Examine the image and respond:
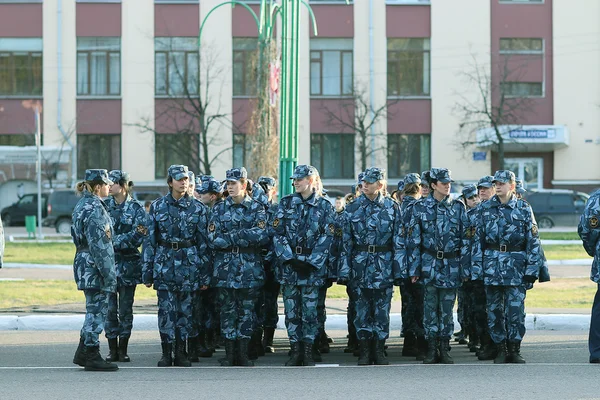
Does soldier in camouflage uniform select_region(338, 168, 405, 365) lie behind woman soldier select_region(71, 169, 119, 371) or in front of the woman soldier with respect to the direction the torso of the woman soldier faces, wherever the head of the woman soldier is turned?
in front

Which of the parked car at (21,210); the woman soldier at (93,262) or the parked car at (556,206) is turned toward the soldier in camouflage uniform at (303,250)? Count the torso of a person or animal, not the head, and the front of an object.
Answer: the woman soldier

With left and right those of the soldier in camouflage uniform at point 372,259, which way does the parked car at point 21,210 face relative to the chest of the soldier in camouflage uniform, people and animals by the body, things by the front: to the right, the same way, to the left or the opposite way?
to the right

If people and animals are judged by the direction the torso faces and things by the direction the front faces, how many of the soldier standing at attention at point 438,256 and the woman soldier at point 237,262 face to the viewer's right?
0

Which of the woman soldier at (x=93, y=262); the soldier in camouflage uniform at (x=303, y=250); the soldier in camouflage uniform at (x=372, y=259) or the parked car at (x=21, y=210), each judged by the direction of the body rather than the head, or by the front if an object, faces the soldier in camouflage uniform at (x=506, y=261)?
the woman soldier

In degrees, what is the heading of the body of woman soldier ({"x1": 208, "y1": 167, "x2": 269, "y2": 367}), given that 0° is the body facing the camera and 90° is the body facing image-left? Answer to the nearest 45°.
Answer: approximately 0°

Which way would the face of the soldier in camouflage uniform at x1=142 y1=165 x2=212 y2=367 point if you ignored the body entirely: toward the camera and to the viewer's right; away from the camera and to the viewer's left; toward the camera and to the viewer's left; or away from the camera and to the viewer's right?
toward the camera and to the viewer's right

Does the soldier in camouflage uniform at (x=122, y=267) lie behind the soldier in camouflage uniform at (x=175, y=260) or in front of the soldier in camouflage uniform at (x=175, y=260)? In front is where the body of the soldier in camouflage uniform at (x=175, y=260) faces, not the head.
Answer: behind

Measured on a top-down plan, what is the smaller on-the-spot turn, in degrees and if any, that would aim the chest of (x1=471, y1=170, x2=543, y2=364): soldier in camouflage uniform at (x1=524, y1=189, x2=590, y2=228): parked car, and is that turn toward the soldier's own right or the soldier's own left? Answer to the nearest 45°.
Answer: approximately 180°

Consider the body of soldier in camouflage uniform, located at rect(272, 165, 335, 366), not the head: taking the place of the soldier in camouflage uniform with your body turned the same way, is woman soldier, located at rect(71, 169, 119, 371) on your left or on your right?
on your right

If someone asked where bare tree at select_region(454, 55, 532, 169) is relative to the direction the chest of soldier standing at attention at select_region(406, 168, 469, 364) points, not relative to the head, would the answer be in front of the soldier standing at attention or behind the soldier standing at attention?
behind
